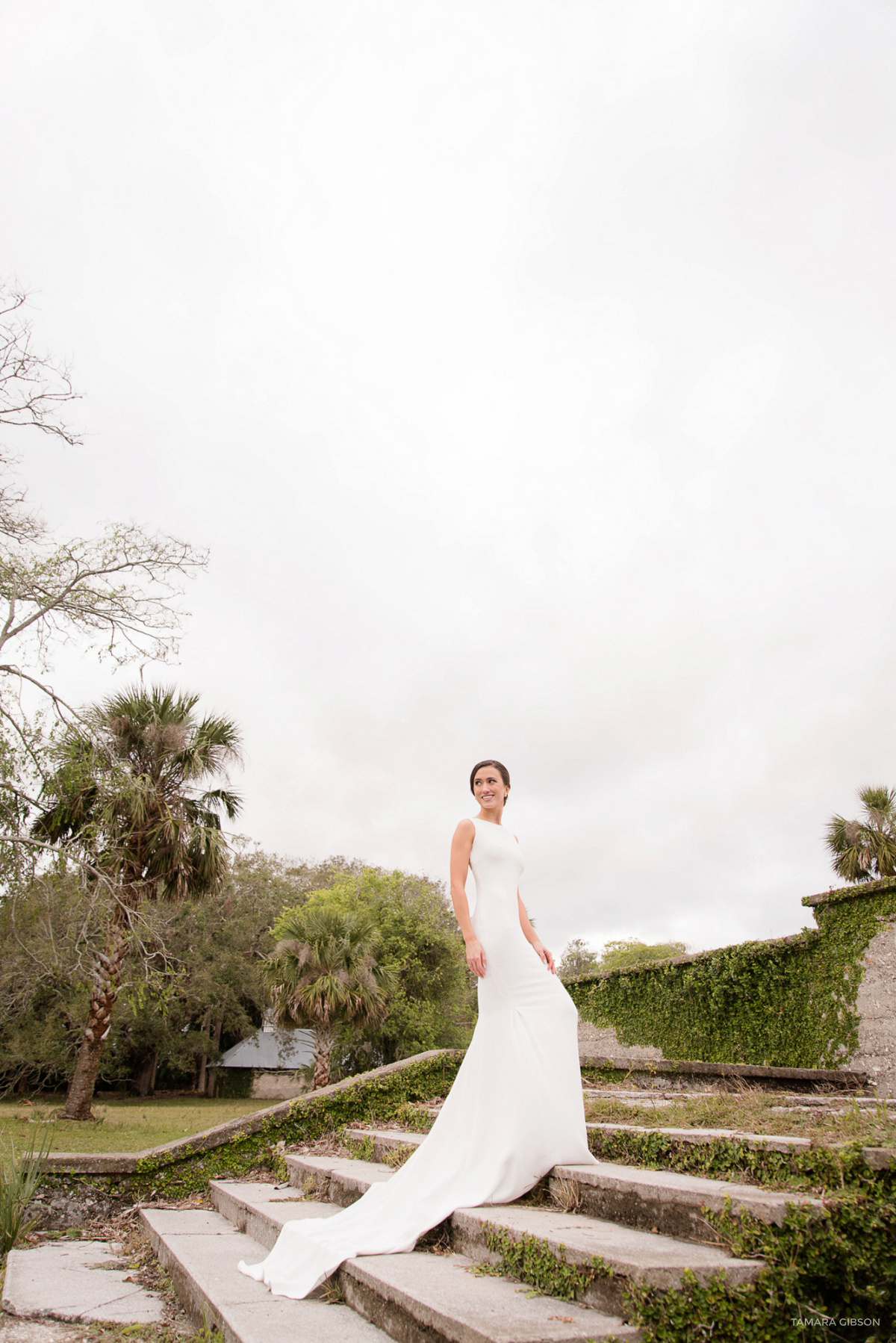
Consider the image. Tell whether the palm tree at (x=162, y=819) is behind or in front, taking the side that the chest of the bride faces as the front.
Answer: behind

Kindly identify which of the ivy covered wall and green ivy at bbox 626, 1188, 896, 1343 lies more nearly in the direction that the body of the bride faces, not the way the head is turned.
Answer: the green ivy

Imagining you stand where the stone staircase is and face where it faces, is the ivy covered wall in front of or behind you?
behind

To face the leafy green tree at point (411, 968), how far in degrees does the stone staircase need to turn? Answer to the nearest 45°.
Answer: approximately 135° to its right

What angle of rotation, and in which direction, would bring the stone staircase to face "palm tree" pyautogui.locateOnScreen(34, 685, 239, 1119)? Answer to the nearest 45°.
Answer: approximately 90° to its right

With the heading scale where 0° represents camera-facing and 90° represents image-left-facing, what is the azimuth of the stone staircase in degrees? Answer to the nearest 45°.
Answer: approximately 45°

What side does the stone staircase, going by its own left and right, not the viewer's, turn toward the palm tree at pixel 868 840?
back

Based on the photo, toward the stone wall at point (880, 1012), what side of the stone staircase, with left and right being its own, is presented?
back

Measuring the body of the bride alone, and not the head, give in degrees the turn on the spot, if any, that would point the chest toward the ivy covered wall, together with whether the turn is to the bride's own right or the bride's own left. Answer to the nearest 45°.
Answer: approximately 90° to the bride's own left
